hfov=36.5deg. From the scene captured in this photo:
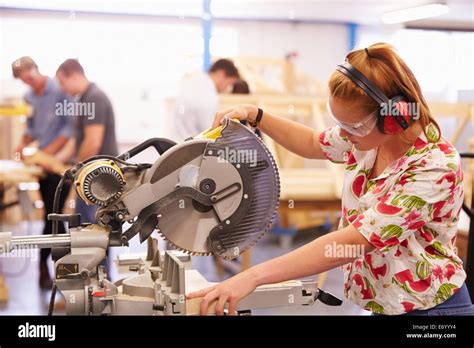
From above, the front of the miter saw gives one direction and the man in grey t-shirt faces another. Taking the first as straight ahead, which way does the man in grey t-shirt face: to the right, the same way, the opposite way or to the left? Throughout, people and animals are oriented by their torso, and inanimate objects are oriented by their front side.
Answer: the opposite way

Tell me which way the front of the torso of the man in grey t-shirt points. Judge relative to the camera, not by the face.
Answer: to the viewer's left

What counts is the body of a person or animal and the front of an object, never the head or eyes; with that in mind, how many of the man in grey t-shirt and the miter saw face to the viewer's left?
1

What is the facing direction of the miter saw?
to the viewer's right

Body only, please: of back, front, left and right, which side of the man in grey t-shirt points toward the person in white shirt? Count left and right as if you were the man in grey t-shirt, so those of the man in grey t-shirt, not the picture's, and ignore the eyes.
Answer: back

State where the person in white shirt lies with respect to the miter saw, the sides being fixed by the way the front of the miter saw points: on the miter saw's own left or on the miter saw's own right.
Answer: on the miter saw's own left

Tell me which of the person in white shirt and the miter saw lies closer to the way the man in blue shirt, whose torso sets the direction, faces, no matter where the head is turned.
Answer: the miter saw

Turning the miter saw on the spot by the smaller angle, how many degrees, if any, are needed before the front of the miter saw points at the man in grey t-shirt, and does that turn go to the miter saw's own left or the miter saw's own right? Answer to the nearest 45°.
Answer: approximately 90° to the miter saw's own left

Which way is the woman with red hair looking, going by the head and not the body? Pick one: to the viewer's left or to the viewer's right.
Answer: to the viewer's left
